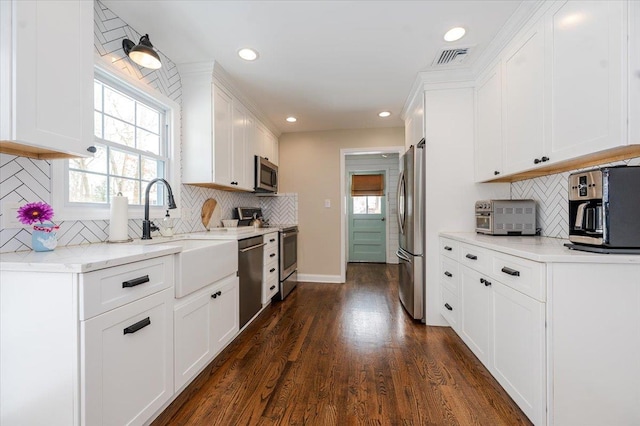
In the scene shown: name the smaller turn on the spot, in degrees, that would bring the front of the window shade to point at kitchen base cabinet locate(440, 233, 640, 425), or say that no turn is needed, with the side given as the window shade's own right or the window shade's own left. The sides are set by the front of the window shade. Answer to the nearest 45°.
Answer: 0° — it already faces it

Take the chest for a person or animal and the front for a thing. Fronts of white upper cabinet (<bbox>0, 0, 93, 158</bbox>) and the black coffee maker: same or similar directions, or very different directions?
very different directions

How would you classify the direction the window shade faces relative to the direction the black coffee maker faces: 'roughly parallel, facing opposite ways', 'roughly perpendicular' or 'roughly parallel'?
roughly perpendicular

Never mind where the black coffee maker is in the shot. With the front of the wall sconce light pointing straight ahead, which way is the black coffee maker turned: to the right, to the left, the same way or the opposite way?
the opposite way

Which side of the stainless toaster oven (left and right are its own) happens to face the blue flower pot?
front

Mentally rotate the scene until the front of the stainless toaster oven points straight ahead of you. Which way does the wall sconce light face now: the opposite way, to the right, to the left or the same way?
the opposite way

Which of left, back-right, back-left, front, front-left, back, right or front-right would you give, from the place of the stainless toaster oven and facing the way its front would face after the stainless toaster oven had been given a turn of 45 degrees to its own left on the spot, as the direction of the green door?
back-right

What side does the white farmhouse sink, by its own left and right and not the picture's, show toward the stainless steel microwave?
left

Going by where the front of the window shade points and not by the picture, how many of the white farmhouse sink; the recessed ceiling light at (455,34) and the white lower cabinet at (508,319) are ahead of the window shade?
3

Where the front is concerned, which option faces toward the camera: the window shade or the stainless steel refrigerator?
the window shade

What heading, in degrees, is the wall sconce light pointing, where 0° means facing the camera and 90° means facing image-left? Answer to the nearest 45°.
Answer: approximately 315°

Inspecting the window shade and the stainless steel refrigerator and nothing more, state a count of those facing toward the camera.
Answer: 1

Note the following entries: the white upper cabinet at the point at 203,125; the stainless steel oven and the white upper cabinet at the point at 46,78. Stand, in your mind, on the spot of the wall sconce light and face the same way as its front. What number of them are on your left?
2

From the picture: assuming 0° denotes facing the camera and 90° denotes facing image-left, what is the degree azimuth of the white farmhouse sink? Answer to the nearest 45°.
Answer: approximately 315°

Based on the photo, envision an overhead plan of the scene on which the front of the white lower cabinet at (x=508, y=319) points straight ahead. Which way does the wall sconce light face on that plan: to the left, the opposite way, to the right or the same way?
the opposite way

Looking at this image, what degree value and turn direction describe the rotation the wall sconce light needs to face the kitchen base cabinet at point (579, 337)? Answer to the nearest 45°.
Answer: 0° — it already faces it

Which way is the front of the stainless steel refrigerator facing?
to the viewer's left

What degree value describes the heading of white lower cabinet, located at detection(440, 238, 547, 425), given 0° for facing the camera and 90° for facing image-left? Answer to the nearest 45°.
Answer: approximately 45°

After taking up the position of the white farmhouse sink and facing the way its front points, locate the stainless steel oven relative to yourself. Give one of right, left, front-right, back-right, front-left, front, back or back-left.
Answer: left

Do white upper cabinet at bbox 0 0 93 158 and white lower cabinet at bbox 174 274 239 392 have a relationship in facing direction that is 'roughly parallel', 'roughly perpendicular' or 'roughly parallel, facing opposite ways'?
roughly parallel
